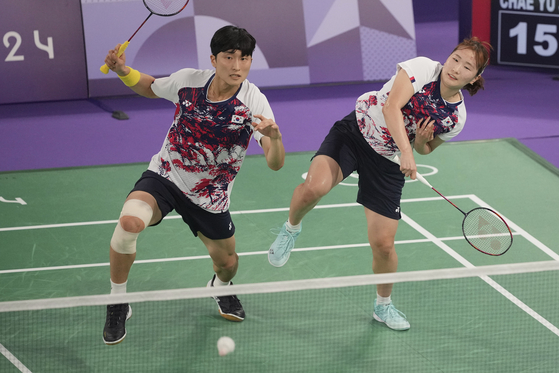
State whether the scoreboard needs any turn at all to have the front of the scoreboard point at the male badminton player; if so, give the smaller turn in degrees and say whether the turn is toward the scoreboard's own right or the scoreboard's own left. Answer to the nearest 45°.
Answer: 0° — it already faces them

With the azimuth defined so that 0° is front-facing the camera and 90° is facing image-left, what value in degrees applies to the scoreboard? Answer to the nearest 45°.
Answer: approximately 0°

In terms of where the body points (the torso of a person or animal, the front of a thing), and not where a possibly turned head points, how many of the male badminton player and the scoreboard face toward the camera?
2

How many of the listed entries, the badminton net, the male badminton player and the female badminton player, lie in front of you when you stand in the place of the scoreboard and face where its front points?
3

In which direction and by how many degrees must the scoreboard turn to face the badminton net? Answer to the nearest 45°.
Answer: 0° — it already faces it

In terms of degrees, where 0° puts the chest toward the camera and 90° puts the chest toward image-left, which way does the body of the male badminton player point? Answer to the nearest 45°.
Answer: approximately 0°

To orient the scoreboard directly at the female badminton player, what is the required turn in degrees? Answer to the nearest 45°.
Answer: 0° — it already faces them
